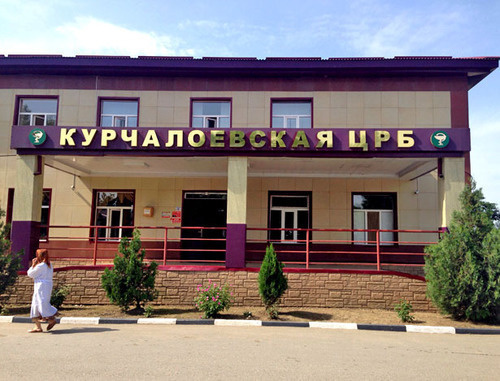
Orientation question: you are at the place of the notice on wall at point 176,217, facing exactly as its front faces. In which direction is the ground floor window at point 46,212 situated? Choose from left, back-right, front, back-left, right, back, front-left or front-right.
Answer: right

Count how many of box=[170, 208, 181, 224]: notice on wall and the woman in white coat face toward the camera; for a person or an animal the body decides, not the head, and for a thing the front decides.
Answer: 1

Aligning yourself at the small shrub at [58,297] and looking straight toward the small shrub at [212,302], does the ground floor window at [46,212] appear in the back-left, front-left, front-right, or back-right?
back-left

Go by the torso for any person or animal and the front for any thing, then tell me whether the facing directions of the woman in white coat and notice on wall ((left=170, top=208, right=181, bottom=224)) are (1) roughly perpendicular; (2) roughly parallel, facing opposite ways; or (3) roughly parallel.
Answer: roughly perpendicular

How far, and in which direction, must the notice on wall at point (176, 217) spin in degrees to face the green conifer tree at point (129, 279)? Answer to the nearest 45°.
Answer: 0° — it already faces it

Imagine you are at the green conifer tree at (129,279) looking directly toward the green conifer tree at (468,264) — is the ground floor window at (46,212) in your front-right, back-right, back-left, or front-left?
back-left

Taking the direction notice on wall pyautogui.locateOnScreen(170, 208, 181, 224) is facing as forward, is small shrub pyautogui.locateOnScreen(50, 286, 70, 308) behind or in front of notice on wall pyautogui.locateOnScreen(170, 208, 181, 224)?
in front
